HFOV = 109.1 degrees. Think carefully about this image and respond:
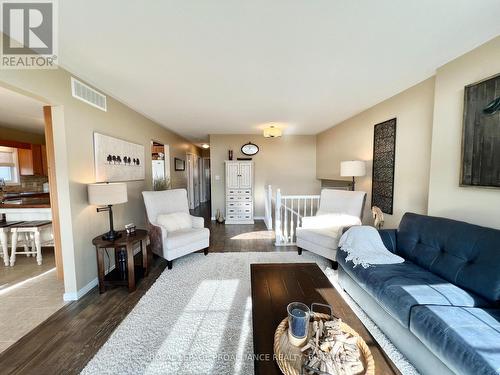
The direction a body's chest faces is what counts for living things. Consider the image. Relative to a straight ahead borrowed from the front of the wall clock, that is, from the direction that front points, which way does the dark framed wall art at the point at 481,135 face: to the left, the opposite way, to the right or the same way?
to the right

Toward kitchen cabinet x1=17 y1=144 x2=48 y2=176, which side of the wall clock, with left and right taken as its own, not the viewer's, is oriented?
right

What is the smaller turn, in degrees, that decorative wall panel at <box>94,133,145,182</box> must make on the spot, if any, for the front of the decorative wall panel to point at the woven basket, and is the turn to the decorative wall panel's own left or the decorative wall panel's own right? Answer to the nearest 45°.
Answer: approximately 45° to the decorative wall panel's own right

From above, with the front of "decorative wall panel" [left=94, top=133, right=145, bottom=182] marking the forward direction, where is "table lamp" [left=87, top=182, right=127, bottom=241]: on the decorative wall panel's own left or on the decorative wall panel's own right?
on the decorative wall panel's own right

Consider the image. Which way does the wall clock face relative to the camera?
toward the camera

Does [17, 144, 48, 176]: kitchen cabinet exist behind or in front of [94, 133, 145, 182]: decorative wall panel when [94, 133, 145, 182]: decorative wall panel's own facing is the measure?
behind

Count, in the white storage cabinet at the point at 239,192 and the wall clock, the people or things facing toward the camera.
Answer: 2

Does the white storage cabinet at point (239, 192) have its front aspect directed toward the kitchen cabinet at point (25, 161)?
no

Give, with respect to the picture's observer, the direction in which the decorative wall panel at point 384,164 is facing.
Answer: facing the viewer and to the left of the viewer

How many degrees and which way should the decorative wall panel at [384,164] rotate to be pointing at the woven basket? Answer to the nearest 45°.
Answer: approximately 45° to its left

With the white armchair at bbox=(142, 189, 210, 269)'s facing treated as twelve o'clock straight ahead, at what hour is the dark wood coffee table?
The dark wood coffee table is roughly at 1 o'clock from the white armchair.

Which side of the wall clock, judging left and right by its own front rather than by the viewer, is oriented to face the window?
right

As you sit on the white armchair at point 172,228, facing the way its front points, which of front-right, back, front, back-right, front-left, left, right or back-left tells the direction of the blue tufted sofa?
front

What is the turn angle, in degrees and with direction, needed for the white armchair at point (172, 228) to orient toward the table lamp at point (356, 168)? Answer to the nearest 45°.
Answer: approximately 45° to its left

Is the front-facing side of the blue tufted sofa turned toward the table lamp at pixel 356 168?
no

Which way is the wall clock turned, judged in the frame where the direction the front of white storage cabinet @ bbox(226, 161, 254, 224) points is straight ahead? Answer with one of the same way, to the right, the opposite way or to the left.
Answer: the same way

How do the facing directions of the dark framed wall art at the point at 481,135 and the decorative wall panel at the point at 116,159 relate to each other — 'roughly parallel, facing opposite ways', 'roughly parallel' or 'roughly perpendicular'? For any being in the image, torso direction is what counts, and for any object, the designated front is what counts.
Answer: roughly parallel, facing opposite ways

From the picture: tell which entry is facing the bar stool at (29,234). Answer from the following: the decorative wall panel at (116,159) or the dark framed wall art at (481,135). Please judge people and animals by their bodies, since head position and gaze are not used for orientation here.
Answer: the dark framed wall art
